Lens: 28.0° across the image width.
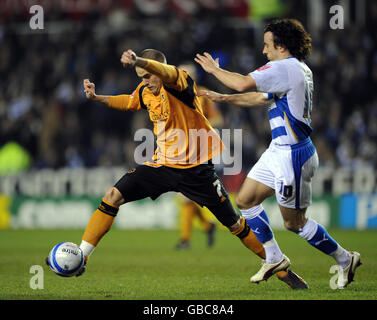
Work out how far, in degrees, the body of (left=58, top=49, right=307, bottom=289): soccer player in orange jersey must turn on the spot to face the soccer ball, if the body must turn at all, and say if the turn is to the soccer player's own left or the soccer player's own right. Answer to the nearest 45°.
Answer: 0° — they already face it

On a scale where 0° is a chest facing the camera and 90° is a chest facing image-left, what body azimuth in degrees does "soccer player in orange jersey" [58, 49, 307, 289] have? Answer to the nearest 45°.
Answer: approximately 45°
